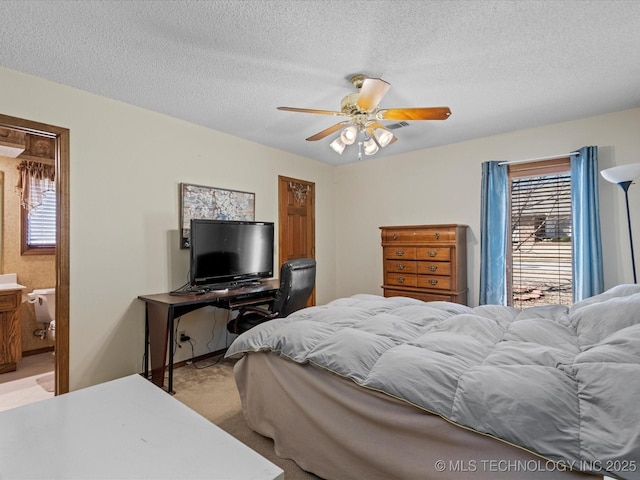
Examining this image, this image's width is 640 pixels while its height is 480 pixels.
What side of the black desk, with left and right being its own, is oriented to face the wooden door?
left

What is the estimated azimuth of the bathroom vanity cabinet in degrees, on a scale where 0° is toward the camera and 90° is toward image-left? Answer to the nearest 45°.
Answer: approximately 315°

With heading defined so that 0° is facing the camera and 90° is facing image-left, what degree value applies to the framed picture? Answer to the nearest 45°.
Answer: approximately 315°

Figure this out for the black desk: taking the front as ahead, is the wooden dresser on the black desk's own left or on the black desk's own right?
on the black desk's own left

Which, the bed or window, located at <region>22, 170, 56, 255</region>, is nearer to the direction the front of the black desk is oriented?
the bed

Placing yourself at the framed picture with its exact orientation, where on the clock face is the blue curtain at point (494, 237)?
The blue curtain is roughly at 11 o'clock from the framed picture.

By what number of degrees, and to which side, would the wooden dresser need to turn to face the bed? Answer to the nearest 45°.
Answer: approximately 45° to its left

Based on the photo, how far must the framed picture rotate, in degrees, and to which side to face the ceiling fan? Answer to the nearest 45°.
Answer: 0° — it already faces it

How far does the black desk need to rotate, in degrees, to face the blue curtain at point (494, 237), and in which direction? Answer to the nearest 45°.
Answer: approximately 45° to its left

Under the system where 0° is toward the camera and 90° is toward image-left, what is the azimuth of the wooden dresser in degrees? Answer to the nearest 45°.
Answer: approximately 45°

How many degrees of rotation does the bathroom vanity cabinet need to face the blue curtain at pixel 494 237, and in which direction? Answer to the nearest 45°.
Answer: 0° — it already faces it

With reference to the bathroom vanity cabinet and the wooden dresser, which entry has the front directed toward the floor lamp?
the bathroom vanity cabinet

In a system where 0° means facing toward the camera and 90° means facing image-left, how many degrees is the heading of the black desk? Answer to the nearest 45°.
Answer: approximately 315°
